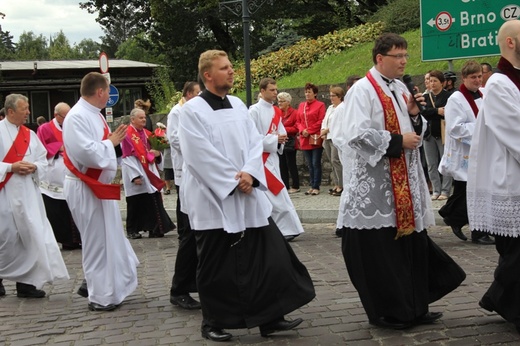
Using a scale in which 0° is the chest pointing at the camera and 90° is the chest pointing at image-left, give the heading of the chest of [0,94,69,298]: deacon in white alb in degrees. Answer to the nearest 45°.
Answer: approximately 315°

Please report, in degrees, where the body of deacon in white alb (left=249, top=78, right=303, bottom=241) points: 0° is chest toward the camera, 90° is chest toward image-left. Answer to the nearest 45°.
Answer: approximately 315°

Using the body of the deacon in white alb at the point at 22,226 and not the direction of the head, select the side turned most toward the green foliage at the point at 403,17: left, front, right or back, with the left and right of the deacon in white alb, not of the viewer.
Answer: left

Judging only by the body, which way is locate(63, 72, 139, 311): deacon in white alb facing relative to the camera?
to the viewer's right
